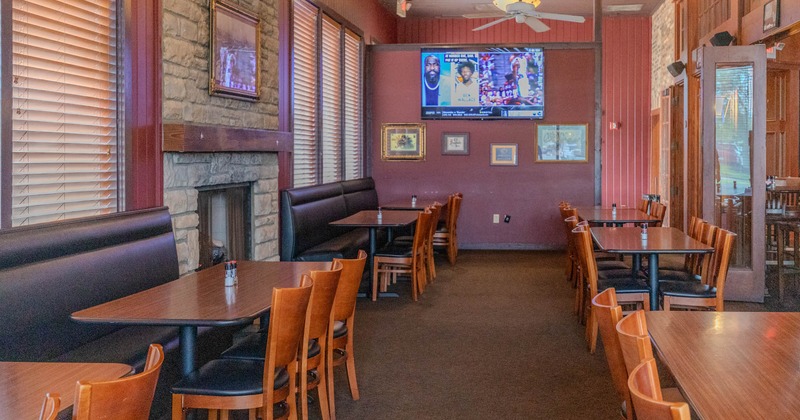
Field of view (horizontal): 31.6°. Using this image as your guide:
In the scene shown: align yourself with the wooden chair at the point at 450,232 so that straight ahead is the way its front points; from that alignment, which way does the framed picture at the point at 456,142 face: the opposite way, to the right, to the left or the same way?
to the left

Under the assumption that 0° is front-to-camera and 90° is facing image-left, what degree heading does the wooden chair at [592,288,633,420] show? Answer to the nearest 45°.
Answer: approximately 270°

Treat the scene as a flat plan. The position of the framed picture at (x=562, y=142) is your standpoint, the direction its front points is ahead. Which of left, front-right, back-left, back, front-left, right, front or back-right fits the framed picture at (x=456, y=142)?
right

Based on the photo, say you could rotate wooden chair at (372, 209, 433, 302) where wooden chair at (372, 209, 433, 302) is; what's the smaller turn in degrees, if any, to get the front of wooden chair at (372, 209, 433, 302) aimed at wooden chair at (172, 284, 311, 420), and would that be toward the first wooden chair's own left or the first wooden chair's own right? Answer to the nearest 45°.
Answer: approximately 90° to the first wooden chair's own left

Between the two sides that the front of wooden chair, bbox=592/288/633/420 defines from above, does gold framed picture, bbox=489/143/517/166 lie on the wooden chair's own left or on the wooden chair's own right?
on the wooden chair's own left

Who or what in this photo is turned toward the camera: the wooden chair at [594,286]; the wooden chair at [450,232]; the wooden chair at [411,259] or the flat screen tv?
the flat screen tv

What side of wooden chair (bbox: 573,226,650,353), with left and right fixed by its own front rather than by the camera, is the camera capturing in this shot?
right

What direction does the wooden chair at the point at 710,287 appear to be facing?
to the viewer's left

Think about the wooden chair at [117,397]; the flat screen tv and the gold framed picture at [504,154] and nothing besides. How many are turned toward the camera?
2

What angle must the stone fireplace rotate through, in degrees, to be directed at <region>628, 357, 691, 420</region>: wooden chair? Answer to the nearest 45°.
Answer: approximately 45° to its right

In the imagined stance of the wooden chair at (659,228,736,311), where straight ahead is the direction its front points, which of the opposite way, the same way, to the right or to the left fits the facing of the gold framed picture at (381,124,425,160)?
to the left

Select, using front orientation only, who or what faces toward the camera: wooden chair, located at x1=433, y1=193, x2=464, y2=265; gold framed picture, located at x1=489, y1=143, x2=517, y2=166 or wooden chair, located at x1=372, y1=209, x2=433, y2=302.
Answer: the gold framed picture

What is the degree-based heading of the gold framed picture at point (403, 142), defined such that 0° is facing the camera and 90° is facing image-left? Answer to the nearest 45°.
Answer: approximately 0°

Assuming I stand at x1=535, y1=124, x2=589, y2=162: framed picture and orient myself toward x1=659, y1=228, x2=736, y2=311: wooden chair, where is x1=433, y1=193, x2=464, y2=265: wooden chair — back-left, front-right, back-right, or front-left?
front-right

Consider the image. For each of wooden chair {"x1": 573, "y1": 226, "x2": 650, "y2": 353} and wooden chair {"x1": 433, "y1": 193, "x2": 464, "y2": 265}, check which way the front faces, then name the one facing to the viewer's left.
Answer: wooden chair {"x1": 433, "y1": 193, "x2": 464, "y2": 265}
